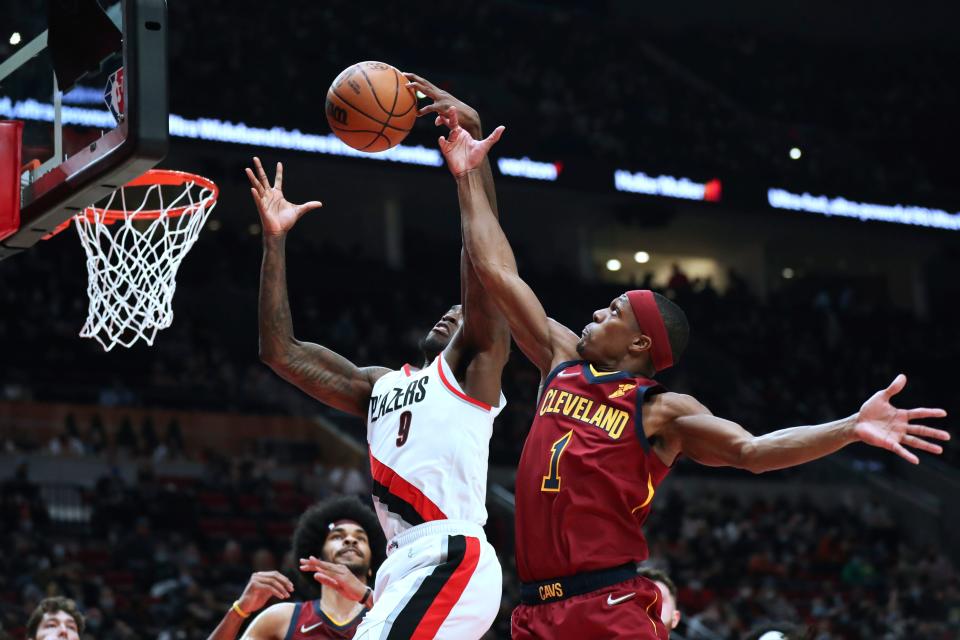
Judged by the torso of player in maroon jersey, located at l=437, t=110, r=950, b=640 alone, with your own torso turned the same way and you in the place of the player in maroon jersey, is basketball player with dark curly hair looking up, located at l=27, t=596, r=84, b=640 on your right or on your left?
on your right

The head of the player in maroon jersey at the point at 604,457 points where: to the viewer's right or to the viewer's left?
to the viewer's left

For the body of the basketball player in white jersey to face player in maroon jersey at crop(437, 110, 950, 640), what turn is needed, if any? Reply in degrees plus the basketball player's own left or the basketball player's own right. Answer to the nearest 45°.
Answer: approximately 90° to the basketball player's own left

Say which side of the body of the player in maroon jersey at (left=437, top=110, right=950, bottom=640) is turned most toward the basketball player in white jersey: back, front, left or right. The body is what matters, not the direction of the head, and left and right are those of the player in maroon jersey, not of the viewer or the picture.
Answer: right

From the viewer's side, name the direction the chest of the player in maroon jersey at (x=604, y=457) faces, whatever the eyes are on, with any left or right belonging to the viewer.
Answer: facing the viewer and to the left of the viewer

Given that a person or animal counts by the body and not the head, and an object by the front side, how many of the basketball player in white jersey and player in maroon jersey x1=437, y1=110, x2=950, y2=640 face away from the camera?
0
